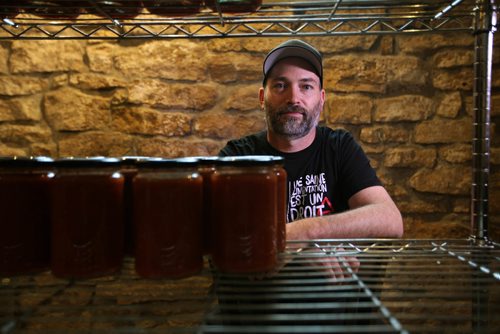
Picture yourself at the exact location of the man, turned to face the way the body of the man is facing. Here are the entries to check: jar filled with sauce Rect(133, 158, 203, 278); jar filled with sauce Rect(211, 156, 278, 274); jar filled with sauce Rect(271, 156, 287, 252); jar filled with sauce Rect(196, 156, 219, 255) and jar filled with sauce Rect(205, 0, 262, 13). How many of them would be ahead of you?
5

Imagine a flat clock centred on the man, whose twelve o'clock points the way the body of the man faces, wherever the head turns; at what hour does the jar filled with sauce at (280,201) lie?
The jar filled with sauce is roughly at 12 o'clock from the man.

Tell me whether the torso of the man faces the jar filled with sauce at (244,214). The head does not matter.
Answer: yes

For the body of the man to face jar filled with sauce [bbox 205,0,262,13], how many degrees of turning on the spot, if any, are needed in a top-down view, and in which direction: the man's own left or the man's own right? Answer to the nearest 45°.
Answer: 0° — they already face it

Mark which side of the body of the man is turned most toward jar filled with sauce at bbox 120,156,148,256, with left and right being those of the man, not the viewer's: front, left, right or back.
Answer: front

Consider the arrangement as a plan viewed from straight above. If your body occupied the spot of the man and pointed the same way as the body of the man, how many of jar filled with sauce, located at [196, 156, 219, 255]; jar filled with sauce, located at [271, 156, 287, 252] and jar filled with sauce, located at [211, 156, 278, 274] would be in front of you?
3

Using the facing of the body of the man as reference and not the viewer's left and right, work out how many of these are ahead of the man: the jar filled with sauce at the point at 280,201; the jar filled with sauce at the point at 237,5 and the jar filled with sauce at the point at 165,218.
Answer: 3

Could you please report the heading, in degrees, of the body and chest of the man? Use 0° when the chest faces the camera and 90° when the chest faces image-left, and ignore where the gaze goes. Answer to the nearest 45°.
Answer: approximately 0°

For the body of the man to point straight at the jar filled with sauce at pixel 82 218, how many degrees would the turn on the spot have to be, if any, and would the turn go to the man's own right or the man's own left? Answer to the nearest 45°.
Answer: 0° — they already face it
